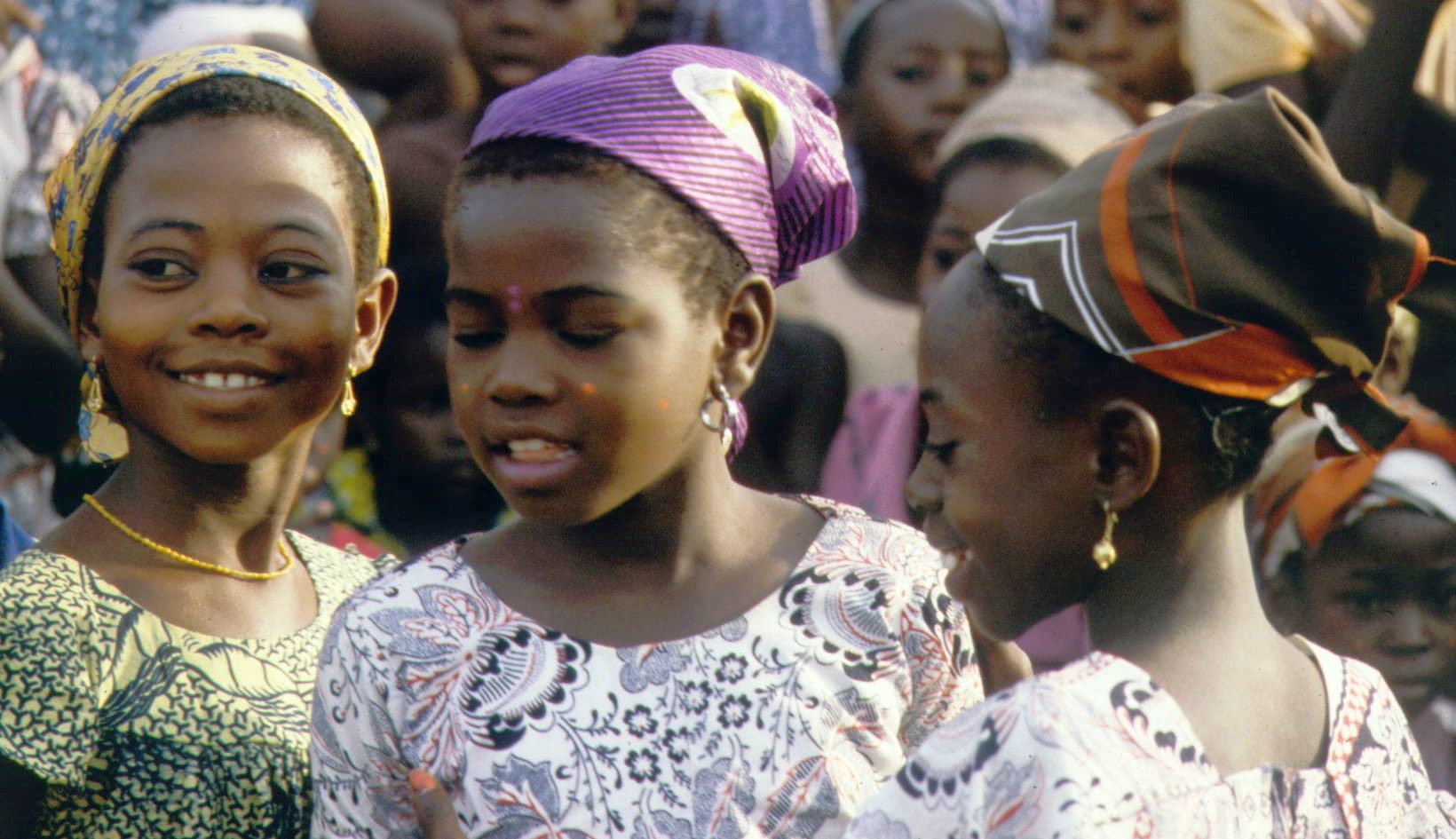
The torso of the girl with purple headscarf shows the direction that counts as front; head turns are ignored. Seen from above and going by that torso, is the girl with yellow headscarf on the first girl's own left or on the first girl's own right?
on the first girl's own right

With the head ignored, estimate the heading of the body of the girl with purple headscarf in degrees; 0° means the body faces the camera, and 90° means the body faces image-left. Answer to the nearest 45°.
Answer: approximately 0°
